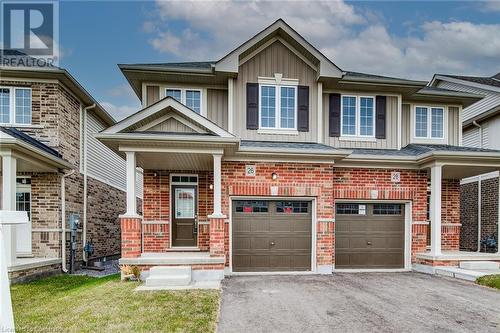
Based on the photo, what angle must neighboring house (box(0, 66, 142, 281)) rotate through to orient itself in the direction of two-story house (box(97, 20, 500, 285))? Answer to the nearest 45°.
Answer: approximately 45° to its left

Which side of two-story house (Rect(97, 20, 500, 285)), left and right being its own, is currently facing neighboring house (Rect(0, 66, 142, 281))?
right

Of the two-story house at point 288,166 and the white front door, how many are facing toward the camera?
2

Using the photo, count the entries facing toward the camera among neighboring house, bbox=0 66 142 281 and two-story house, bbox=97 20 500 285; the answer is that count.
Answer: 2

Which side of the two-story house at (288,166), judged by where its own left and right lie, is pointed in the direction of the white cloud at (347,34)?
back

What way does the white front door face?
toward the camera

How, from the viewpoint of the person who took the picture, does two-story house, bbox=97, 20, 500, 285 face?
facing the viewer

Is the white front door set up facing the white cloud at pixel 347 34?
no

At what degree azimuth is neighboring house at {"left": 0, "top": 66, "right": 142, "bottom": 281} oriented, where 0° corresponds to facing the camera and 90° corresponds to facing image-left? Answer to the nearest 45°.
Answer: approximately 0°
